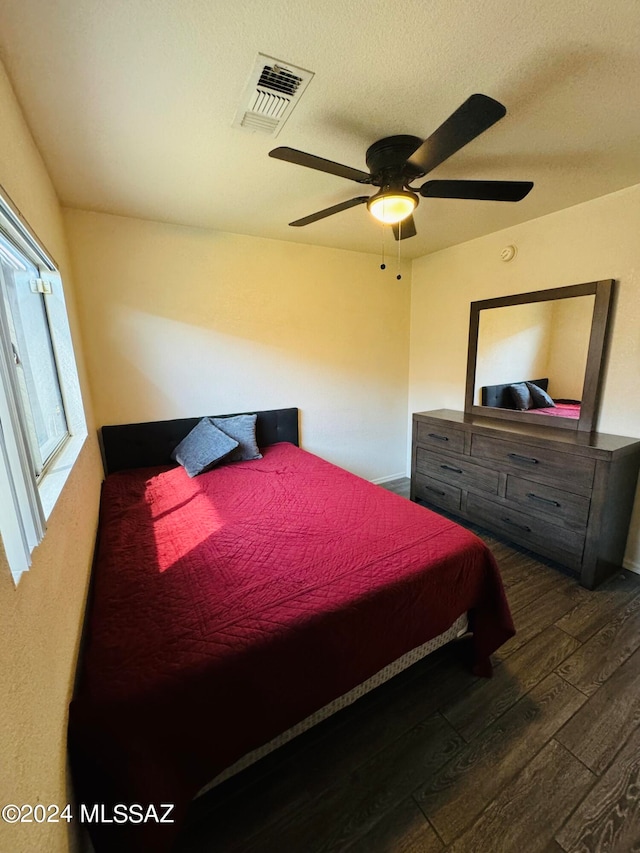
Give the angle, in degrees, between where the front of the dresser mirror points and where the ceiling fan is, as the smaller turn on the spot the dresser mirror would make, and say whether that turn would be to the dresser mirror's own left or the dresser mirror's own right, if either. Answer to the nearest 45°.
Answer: approximately 45° to the dresser mirror's own left

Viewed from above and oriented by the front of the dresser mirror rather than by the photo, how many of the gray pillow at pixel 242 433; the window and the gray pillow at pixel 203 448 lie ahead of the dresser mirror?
3

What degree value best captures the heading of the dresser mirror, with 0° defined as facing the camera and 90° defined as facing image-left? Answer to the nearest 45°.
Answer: approximately 45°

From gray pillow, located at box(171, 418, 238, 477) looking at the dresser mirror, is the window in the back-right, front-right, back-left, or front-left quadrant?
back-right

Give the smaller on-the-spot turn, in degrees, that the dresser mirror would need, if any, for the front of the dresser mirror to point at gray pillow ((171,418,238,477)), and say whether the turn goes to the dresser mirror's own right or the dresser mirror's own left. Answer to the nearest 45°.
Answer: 0° — it already faces it

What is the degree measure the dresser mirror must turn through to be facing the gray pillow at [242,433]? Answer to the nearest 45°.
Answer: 0° — it already faces it

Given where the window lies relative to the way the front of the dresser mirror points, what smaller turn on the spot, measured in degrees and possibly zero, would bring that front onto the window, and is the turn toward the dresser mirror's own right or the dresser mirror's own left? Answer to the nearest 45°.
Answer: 0° — it already faces it
